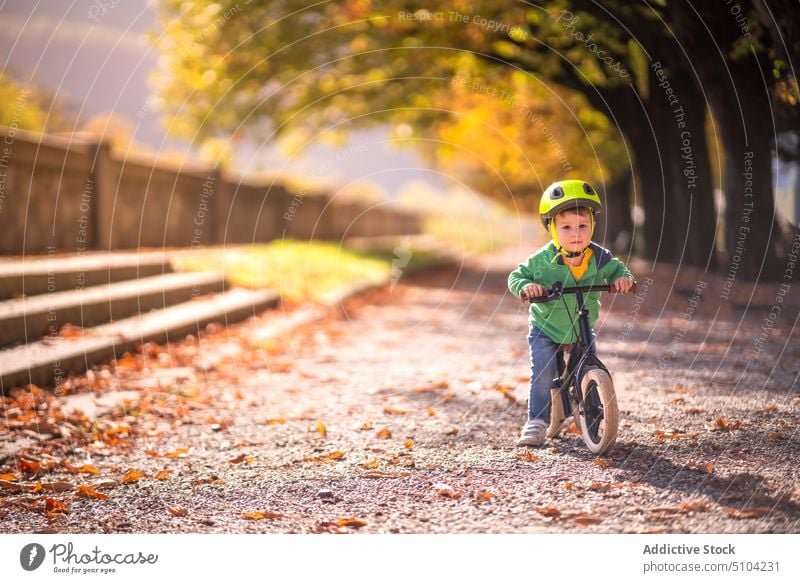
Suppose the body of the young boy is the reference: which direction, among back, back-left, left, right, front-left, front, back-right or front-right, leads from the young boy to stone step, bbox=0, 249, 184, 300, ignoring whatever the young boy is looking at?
back-right

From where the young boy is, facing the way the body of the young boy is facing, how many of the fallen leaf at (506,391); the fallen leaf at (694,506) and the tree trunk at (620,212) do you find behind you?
2

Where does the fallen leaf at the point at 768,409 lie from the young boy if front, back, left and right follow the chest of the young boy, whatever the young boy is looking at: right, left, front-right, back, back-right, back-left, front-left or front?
back-left

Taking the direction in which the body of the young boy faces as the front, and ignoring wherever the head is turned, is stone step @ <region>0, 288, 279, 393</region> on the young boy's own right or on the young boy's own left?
on the young boy's own right

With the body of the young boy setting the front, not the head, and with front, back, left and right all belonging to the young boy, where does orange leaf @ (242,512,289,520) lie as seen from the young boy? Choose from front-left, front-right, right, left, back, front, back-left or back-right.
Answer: front-right

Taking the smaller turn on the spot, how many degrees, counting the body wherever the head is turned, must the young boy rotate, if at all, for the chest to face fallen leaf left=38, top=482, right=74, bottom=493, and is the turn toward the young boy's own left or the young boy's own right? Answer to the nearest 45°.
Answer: approximately 90° to the young boy's own right

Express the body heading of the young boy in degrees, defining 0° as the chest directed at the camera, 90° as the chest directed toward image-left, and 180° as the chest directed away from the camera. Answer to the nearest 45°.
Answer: approximately 0°

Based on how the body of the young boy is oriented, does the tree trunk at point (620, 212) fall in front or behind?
behind

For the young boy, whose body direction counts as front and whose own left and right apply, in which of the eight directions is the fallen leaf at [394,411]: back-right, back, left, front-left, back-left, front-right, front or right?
back-right

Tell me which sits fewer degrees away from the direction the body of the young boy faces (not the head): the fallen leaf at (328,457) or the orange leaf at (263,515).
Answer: the orange leaf

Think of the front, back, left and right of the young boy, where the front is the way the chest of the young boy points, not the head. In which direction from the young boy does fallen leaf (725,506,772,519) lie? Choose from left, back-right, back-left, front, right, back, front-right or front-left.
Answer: front-left

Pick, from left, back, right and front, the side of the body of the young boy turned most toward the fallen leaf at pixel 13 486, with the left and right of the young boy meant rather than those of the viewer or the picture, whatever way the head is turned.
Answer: right
